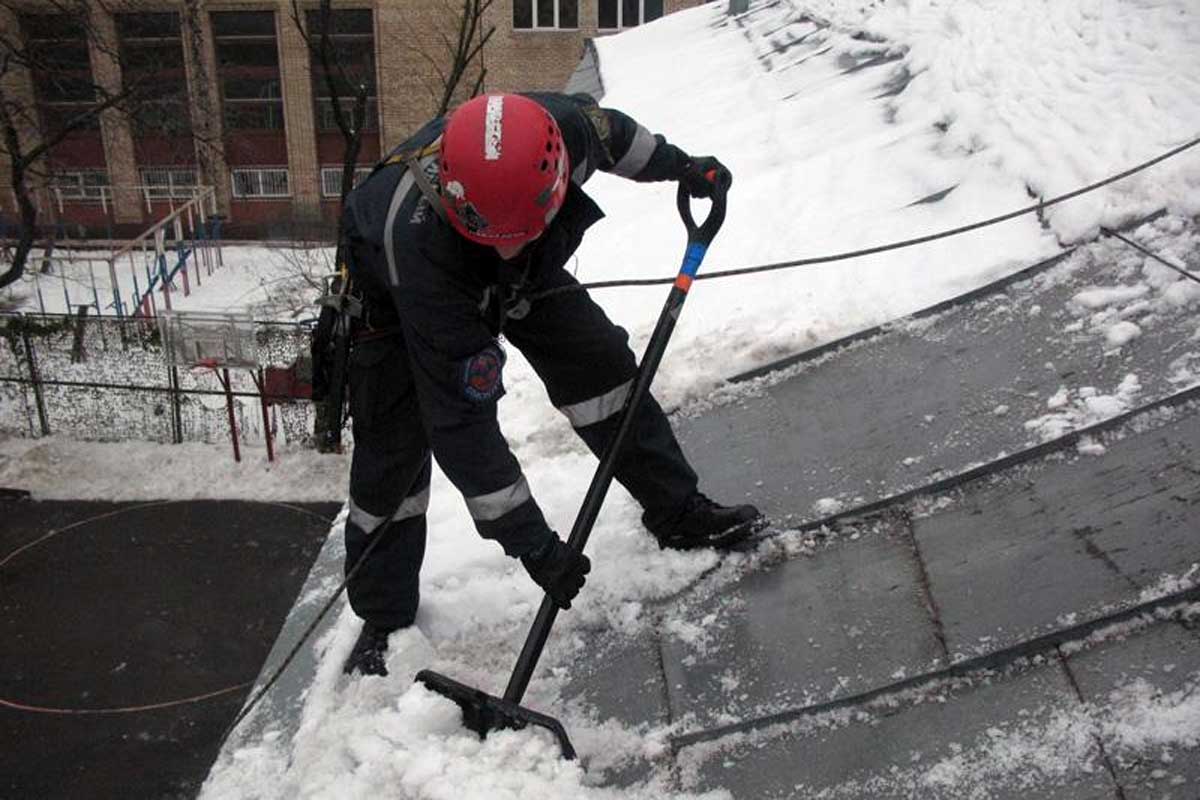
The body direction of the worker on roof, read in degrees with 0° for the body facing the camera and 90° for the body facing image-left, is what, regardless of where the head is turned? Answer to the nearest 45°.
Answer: approximately 315°

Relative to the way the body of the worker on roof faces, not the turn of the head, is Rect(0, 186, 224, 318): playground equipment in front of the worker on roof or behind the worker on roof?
behind

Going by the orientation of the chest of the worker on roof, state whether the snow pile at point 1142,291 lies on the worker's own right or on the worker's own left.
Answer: on the worker's own left

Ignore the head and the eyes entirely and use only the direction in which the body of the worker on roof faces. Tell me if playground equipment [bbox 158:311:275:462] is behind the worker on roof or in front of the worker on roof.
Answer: behind
